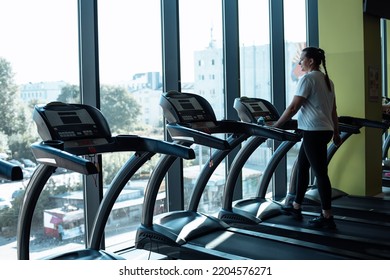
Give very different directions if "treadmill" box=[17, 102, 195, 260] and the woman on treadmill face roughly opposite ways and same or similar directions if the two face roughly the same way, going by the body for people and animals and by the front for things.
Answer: same or similar directions

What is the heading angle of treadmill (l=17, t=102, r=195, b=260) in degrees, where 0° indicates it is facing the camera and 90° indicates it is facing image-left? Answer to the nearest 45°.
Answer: approximately 135°

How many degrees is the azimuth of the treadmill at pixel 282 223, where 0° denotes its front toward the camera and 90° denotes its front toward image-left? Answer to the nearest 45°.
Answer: approximately 135°

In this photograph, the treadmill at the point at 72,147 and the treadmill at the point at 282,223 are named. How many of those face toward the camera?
0

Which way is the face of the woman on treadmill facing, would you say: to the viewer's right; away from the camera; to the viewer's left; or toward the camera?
to the viewer's left

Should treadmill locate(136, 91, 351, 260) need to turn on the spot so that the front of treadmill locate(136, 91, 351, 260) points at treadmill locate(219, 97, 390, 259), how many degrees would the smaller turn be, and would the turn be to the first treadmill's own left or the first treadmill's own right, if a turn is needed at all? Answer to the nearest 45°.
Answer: approximately 90° to the first treadmill's own right

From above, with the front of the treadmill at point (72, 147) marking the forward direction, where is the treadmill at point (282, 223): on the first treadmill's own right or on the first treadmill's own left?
on the first treadmill's own right

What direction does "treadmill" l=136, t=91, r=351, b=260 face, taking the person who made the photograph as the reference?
facing away from the viewer and to the left of the viewer

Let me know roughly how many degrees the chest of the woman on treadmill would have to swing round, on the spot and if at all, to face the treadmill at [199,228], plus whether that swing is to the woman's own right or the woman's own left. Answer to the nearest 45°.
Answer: approximately 90° to the woman's own left

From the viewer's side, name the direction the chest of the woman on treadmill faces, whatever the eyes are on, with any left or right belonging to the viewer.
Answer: facing away from the viewer and to the left of the viewer

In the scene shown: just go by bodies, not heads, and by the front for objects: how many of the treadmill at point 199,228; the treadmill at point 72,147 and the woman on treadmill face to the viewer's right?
0
